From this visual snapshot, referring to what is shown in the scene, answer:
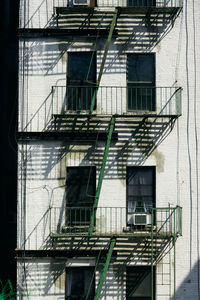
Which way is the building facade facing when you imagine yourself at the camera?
facing the viewer
